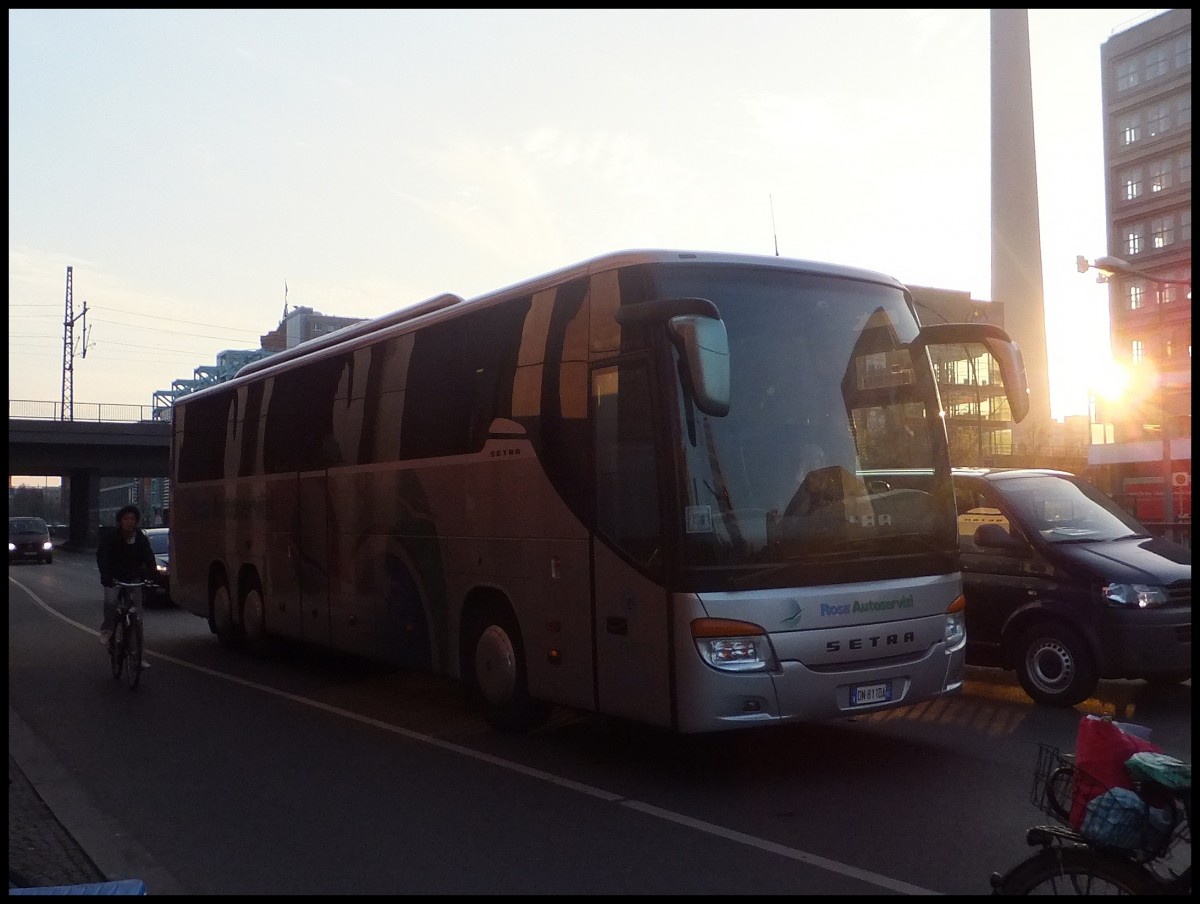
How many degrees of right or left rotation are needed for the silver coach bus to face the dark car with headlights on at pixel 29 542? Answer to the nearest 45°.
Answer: approximately 180°

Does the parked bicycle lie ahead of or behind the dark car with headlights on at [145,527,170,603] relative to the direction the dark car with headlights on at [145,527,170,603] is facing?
ahead

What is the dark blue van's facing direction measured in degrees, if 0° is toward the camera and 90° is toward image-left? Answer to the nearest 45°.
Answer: approximately 315°

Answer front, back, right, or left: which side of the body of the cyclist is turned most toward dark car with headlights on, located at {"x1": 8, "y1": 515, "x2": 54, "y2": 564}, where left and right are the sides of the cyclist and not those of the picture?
back

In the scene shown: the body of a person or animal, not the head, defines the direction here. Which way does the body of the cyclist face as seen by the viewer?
toward the camera

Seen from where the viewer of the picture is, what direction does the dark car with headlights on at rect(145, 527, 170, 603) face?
facing the viewer

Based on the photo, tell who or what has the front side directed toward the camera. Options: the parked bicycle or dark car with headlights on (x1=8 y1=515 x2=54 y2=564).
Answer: the dark car with headlights on

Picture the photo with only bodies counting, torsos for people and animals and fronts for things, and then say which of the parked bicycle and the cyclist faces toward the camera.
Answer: the cyclist

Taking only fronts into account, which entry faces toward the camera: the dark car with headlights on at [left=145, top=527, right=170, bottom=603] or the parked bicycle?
the dark car with headlights on

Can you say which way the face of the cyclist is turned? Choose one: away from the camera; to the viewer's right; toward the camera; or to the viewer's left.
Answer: toward the camera

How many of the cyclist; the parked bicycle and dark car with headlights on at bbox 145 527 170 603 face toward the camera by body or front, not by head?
2

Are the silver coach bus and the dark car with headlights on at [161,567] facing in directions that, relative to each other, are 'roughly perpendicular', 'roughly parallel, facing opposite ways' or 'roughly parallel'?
roughly parallel

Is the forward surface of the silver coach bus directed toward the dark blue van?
no

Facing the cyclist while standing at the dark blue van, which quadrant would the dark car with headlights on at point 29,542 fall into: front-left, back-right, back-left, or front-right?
front-right

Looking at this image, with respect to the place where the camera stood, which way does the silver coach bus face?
facing the viewer and to the right of the viewer

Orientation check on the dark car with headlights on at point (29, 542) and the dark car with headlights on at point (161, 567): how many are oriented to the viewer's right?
0
